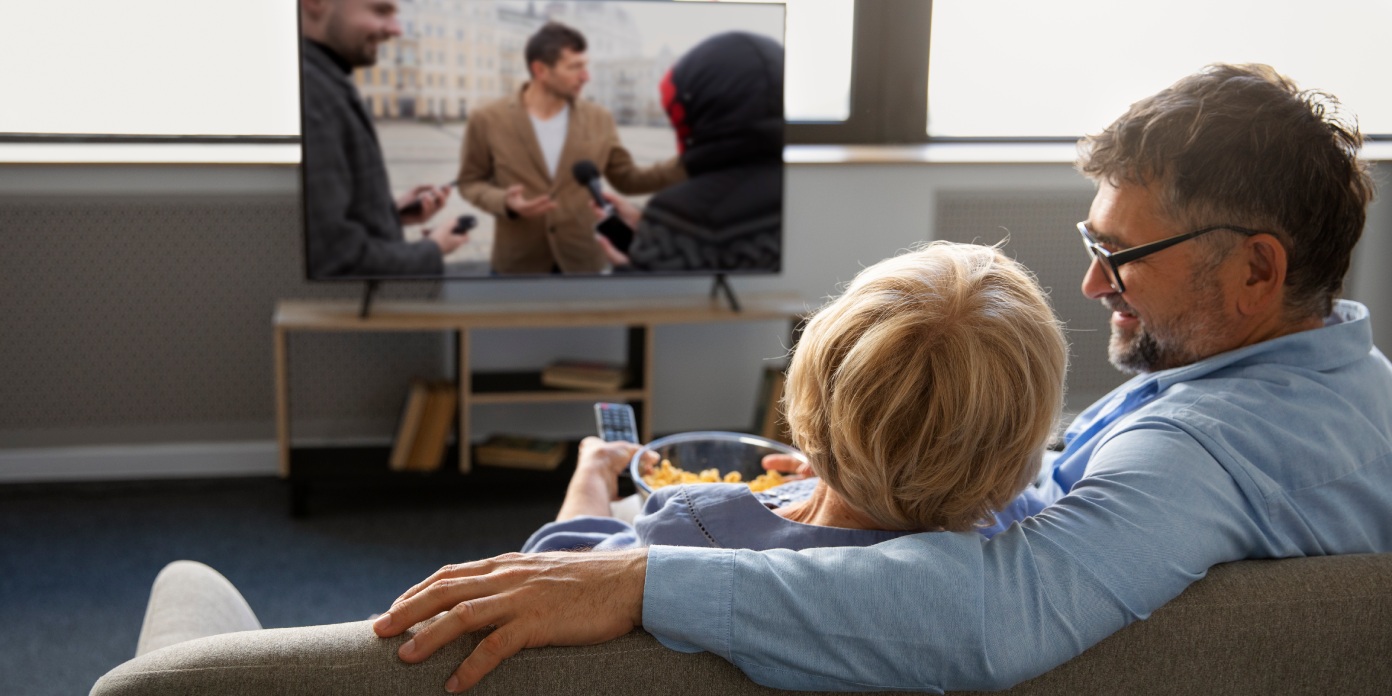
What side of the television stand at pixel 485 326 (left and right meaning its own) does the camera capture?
front

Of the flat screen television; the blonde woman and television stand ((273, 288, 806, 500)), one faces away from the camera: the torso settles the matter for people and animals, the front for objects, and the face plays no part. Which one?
the blonde woman

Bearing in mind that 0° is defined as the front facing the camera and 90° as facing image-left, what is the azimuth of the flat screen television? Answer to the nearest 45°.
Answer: approximately 0°

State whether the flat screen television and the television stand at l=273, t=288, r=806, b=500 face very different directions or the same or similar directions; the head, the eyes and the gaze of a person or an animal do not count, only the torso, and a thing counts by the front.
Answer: same or similar directions

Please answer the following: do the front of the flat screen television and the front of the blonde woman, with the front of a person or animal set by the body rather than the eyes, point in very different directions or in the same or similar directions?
very different directions

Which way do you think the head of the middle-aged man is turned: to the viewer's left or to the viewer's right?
to the viewer's left

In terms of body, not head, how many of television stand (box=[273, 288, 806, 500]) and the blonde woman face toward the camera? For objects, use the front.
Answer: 1

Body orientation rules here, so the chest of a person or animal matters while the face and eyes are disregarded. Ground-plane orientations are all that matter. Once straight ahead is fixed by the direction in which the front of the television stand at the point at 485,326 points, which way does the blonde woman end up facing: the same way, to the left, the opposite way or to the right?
the opposite way

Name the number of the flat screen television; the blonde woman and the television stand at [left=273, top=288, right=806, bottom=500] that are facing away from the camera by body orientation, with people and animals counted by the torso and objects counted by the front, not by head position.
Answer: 1

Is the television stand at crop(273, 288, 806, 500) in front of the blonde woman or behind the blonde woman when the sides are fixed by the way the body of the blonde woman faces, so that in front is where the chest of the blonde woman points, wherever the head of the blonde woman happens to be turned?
in front

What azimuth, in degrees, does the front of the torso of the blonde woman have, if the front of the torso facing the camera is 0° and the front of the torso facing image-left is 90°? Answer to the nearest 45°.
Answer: approximately 180°

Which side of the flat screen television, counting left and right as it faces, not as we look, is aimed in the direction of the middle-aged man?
front
